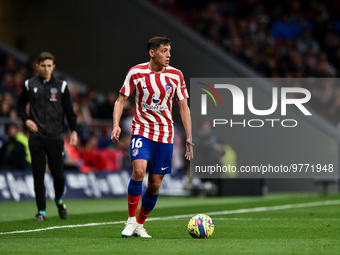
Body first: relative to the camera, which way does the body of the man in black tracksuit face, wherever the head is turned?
toward the camera

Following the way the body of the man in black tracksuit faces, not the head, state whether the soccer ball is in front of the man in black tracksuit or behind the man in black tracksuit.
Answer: in front
